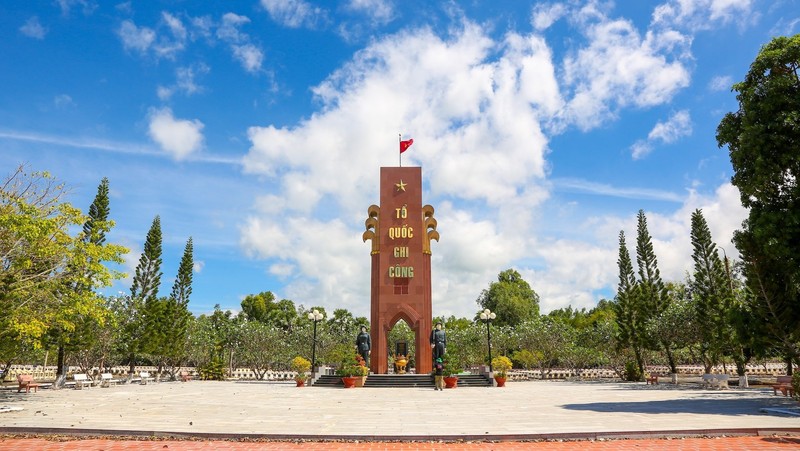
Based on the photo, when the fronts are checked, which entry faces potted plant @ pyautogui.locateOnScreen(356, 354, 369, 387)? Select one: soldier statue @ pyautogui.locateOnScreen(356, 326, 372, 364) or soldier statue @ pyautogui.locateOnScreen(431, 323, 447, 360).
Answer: soldier statue @ pyautogui.locateOnScreen(356, 326, 372, 364)

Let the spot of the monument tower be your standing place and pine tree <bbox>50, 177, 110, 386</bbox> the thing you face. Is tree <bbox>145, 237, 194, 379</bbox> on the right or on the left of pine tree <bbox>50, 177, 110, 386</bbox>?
right

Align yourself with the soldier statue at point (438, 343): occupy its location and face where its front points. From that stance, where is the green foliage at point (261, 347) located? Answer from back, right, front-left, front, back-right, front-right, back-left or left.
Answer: back-right

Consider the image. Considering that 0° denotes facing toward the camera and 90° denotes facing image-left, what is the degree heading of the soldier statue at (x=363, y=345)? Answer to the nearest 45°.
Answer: approximately 0°

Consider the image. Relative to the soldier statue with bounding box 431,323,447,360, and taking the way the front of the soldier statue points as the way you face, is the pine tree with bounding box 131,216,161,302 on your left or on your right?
on your right

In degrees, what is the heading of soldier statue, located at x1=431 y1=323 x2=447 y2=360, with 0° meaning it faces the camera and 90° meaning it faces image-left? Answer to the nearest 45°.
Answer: approximately 0°

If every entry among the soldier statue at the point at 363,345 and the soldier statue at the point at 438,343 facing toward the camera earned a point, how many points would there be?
2

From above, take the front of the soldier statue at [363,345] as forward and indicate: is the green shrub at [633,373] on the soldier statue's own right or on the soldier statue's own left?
on the soldier statue's own left

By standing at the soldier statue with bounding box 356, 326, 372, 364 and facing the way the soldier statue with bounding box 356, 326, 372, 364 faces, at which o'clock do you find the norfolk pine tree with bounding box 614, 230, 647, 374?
The norfolk pine tree is roughly at 8 o'clock from the soldier statue.

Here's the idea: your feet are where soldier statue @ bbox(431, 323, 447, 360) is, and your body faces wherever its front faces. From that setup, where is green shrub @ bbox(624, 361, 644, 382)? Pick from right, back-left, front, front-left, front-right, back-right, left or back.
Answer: back-left

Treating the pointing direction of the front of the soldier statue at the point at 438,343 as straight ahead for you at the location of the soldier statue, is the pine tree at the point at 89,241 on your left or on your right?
on your right

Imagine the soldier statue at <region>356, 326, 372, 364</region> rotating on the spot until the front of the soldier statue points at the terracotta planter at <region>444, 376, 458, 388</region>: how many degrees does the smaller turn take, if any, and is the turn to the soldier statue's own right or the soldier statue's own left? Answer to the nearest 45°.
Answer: approximately 45° to the soldier statue's own left
